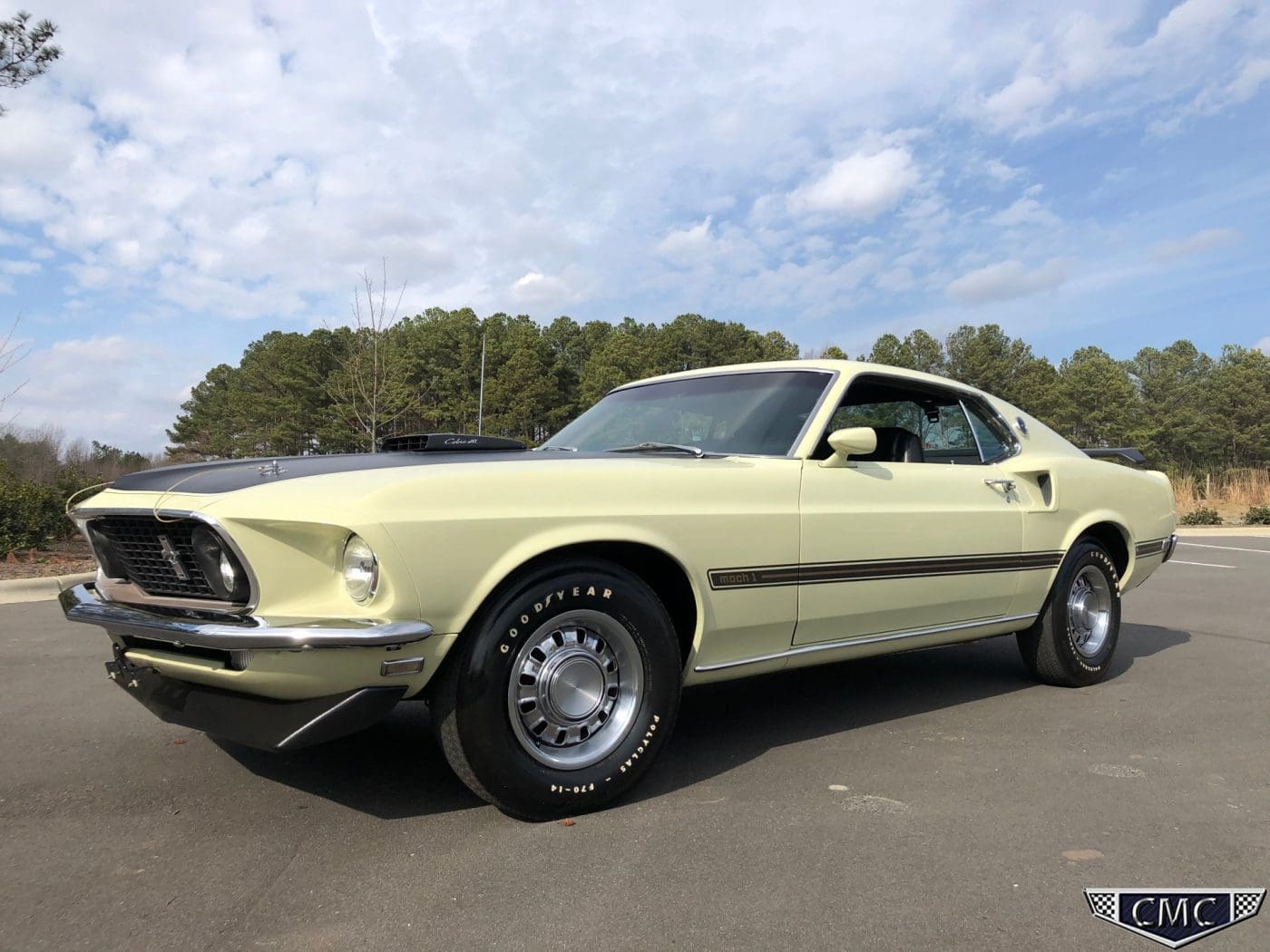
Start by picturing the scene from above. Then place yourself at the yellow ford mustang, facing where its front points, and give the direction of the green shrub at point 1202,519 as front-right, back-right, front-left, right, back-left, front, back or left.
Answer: back

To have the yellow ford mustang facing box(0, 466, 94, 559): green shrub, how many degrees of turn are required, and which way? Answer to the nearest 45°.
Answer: approximately 90° to its right

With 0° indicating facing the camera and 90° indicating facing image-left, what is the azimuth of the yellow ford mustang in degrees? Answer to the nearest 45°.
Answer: approximately 45°

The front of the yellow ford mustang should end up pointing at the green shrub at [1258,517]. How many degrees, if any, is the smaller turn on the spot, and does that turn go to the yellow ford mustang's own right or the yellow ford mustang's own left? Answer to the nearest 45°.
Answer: approximately 180°
